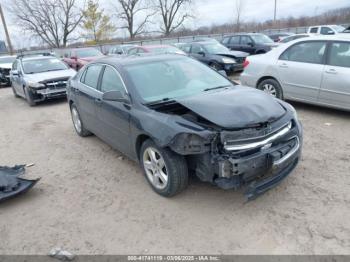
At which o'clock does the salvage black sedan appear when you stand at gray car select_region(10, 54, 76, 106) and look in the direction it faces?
The salvage black sedan is roughly at 1 o'clock from the gray car.

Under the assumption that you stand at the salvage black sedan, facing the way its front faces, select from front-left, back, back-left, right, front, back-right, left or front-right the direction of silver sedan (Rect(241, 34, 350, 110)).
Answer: left

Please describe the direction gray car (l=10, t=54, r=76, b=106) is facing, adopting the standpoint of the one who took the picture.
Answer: facing the viewer and to the right of the viewer

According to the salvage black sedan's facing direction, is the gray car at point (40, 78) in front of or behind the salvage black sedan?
behind

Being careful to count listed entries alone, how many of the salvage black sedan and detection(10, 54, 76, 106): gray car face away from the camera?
0

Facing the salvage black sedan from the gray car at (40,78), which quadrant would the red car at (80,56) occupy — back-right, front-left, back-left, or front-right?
back-left

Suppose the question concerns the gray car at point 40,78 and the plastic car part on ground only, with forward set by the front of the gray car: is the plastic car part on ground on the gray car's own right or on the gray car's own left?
on the gray car's own right

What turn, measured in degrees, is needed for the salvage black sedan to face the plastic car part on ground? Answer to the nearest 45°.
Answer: approximately 135° to its right

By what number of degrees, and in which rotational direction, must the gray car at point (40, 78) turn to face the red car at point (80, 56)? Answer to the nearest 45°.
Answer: approximately 135° to its left
